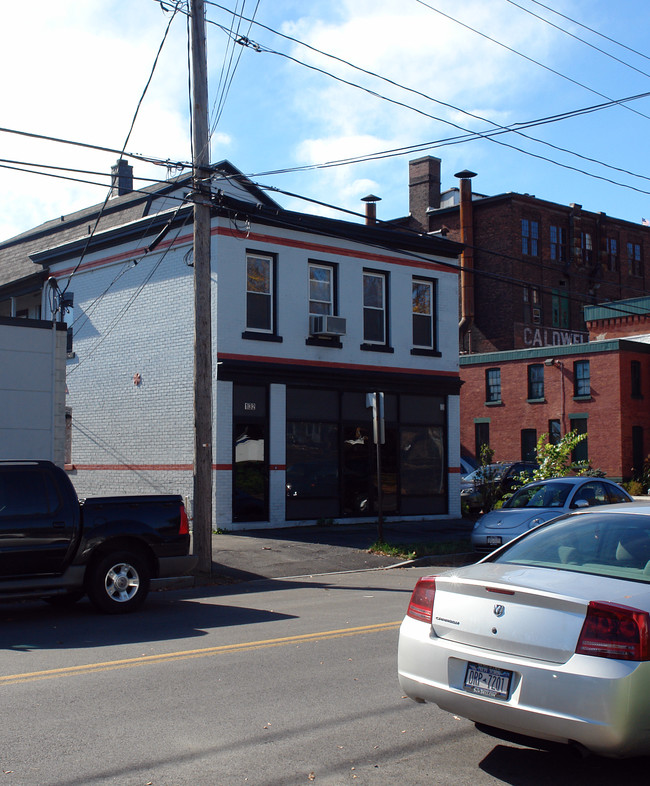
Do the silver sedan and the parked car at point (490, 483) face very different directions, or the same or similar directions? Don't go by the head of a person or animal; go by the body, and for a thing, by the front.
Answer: very different directions

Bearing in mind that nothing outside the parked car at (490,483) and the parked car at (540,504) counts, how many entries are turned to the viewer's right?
0

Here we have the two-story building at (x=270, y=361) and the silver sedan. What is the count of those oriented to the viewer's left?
0

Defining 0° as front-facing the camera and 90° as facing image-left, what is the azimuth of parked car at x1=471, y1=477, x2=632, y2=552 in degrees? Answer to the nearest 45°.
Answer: approximately 45°

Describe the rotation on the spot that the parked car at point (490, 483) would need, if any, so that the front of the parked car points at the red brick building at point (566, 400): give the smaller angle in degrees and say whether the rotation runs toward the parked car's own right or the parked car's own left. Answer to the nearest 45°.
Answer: approximately 135° to the parked car's own right

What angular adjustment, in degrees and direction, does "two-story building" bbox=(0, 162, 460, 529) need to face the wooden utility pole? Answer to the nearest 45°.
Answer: approximately 45° to its right

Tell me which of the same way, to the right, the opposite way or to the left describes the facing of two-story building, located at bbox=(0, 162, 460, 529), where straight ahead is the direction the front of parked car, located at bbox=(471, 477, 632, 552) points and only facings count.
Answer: to the left

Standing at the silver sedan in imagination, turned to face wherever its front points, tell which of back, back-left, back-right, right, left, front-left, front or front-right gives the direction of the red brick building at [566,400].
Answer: front-left

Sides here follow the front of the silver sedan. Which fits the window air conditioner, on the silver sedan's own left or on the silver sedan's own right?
on the silver sedan's own left

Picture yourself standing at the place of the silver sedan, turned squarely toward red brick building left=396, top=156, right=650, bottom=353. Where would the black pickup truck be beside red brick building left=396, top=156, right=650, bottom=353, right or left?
left

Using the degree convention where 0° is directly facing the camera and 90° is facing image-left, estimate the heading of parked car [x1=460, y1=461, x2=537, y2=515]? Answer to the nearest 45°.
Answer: approximately 45°

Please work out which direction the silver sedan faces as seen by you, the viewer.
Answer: facing away from the viewer and to the right of the viewer

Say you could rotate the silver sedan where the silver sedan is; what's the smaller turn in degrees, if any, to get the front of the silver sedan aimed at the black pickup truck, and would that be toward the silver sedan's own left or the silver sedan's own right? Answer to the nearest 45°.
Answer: approximately 90° to the silver sedan's own left

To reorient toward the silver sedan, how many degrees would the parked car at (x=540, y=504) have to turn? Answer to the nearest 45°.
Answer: approximately 45° to its left

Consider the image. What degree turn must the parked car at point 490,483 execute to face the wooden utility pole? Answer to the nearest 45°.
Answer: approximately 45° to its left

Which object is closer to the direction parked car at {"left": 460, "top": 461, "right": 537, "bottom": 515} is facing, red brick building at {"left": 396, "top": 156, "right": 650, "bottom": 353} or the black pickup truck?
the black pickup truck
